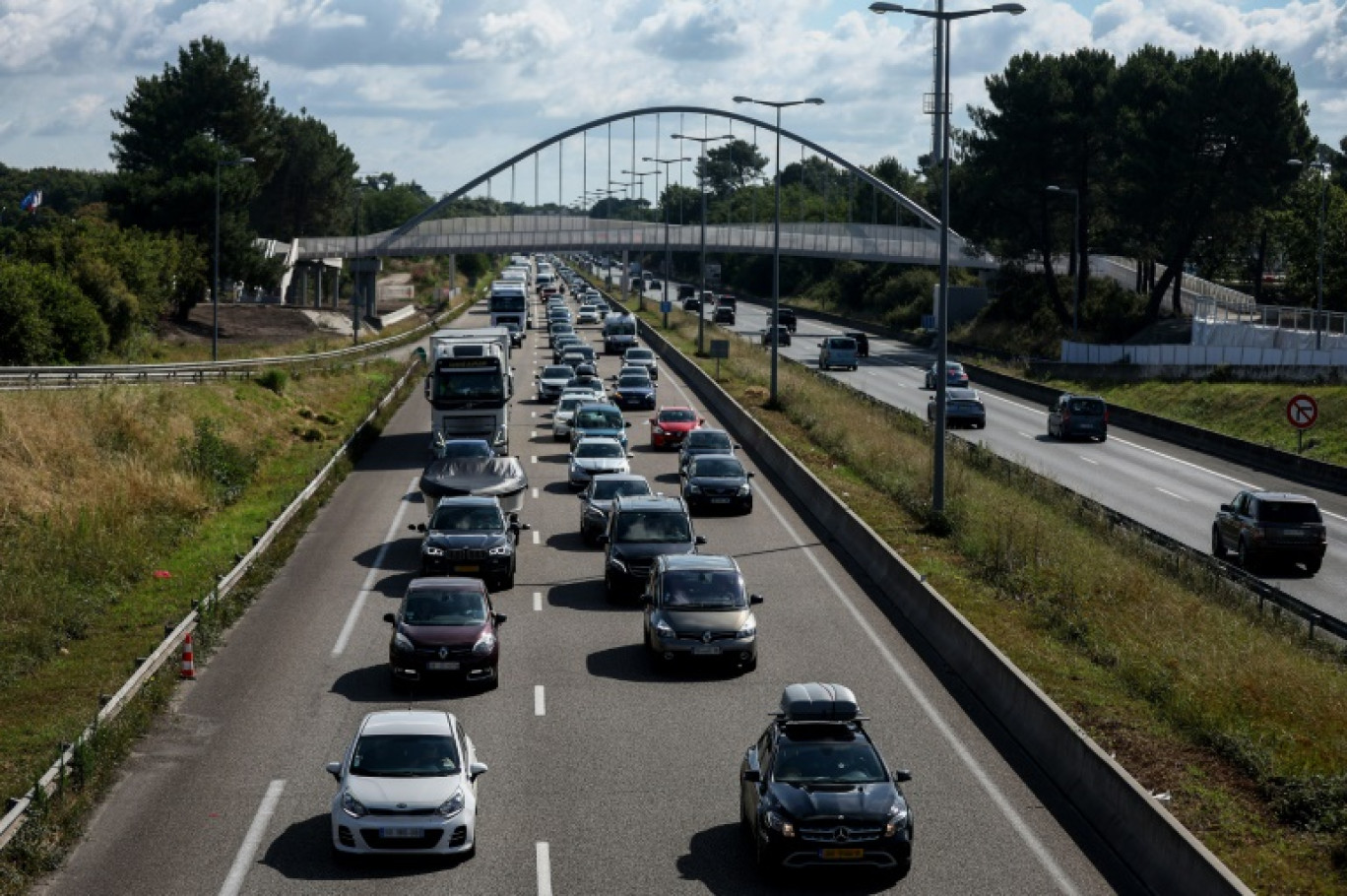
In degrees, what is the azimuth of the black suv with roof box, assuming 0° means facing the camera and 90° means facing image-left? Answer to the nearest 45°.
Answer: approximately 0°

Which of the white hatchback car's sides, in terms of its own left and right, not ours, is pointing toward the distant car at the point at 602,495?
back

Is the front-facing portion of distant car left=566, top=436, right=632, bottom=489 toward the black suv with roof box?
yes

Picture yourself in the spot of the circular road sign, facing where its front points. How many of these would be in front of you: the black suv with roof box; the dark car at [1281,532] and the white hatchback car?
3

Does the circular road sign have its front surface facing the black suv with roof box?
yes

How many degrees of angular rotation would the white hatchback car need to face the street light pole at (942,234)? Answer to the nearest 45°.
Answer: approximately 135° to its left

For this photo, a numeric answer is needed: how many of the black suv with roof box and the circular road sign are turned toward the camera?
2

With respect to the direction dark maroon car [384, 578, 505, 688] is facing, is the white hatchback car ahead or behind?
ahead

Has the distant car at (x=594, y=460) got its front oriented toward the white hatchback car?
yes

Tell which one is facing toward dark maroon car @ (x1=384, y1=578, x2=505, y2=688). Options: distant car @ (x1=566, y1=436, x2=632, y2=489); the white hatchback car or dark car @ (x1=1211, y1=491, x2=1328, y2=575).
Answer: distant car @ (x1=566, y1=436, x2=632, y2=489)

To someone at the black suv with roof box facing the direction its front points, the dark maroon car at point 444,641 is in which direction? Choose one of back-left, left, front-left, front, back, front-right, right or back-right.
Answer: back-right
